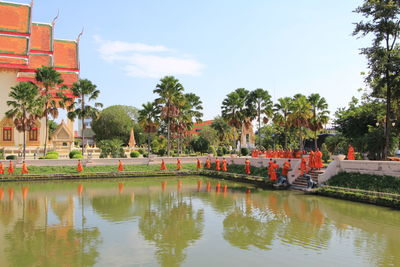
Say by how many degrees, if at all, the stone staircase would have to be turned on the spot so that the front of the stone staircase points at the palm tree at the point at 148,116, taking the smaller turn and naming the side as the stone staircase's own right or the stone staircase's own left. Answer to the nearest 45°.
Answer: approximately 90° to the stone staircase's own right

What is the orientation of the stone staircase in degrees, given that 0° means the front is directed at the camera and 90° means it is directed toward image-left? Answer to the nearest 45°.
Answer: approximately 45°

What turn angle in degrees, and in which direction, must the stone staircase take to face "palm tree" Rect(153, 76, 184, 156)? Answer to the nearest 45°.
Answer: approximately 90° to its right

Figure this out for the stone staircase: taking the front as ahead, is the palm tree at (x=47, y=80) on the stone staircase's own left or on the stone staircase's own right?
on the stone staircase's own right
